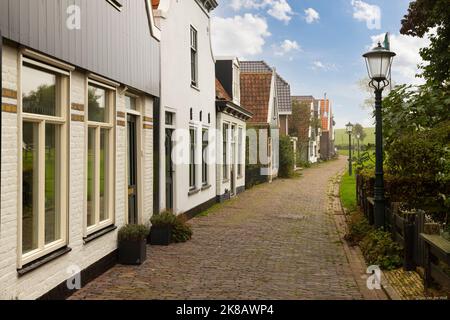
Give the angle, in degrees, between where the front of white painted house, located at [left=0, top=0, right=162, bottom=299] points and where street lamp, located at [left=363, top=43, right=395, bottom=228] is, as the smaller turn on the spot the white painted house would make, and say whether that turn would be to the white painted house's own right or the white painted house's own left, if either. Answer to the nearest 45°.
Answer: approximately 45° to the white painted house's own left

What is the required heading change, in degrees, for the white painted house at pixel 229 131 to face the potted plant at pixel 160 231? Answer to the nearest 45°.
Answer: approximately 45° to its right

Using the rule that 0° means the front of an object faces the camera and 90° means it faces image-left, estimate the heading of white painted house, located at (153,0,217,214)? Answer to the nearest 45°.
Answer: approximately 315°

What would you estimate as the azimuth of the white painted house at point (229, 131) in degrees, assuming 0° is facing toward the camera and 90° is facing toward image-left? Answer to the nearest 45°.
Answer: approximately 315°

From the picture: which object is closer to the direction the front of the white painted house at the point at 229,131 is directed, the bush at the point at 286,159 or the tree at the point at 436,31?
the tree

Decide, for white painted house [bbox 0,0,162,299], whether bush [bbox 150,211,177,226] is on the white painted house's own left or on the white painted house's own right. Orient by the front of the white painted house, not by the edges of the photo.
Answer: on the white painted house's own left

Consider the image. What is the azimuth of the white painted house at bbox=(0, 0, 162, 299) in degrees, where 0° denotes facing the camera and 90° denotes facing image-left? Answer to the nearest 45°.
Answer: approximately 315°

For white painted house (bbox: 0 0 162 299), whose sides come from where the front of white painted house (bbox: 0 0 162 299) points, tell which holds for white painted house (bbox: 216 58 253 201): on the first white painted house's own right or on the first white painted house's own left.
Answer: on the first white painted house's own left

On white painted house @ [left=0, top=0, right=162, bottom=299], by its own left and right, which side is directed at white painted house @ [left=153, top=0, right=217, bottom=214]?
left

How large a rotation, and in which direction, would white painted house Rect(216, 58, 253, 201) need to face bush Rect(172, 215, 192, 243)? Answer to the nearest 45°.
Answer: approximately 45° to its right
